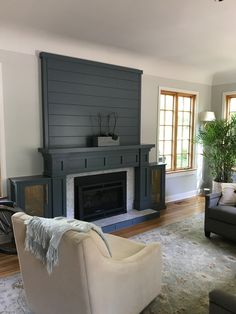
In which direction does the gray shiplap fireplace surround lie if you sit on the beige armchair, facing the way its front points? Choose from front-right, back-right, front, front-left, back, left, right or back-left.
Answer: front-left

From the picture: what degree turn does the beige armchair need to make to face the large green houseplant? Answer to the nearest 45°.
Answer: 0° — it already faces it

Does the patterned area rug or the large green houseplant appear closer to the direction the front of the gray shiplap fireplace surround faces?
the patterned area rug

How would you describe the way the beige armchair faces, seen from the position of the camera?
facing away from the viewer and to the right of the viewer

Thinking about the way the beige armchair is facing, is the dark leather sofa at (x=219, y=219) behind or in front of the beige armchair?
in front

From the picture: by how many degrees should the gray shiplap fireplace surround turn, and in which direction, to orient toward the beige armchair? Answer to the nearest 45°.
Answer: approximately 45° to its right

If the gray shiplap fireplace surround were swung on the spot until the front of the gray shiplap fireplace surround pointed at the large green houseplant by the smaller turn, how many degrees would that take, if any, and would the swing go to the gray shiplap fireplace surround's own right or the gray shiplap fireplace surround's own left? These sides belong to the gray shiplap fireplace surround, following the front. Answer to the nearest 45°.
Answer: approximately 45° to the gray shiplap fireplace surround's own left

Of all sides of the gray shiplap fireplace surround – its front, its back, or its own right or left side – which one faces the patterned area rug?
front

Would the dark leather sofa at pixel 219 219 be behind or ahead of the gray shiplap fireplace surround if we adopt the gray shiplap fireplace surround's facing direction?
ahead

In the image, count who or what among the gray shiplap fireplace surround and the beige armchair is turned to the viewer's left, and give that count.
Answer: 0
